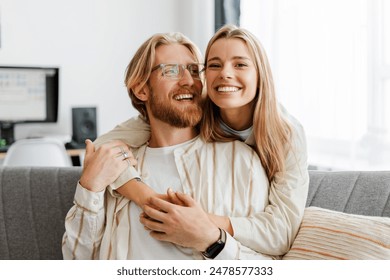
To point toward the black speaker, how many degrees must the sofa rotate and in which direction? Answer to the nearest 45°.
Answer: approximately 180°

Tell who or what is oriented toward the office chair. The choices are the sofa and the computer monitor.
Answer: the computer monitor

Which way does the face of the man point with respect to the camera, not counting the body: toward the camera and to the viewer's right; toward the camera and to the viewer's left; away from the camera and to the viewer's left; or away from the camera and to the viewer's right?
toward the camera and to the viewer's right

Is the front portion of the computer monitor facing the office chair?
yes

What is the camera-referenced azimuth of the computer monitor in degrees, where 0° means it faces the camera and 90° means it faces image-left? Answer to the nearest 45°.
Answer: approximately 0°

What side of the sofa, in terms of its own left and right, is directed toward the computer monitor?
back

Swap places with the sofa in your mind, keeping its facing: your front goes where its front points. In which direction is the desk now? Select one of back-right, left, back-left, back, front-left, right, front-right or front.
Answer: back

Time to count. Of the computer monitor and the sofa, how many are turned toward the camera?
2
